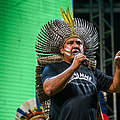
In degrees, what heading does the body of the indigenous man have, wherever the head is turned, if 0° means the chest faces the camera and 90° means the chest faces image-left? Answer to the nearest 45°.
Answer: approximately 315°
